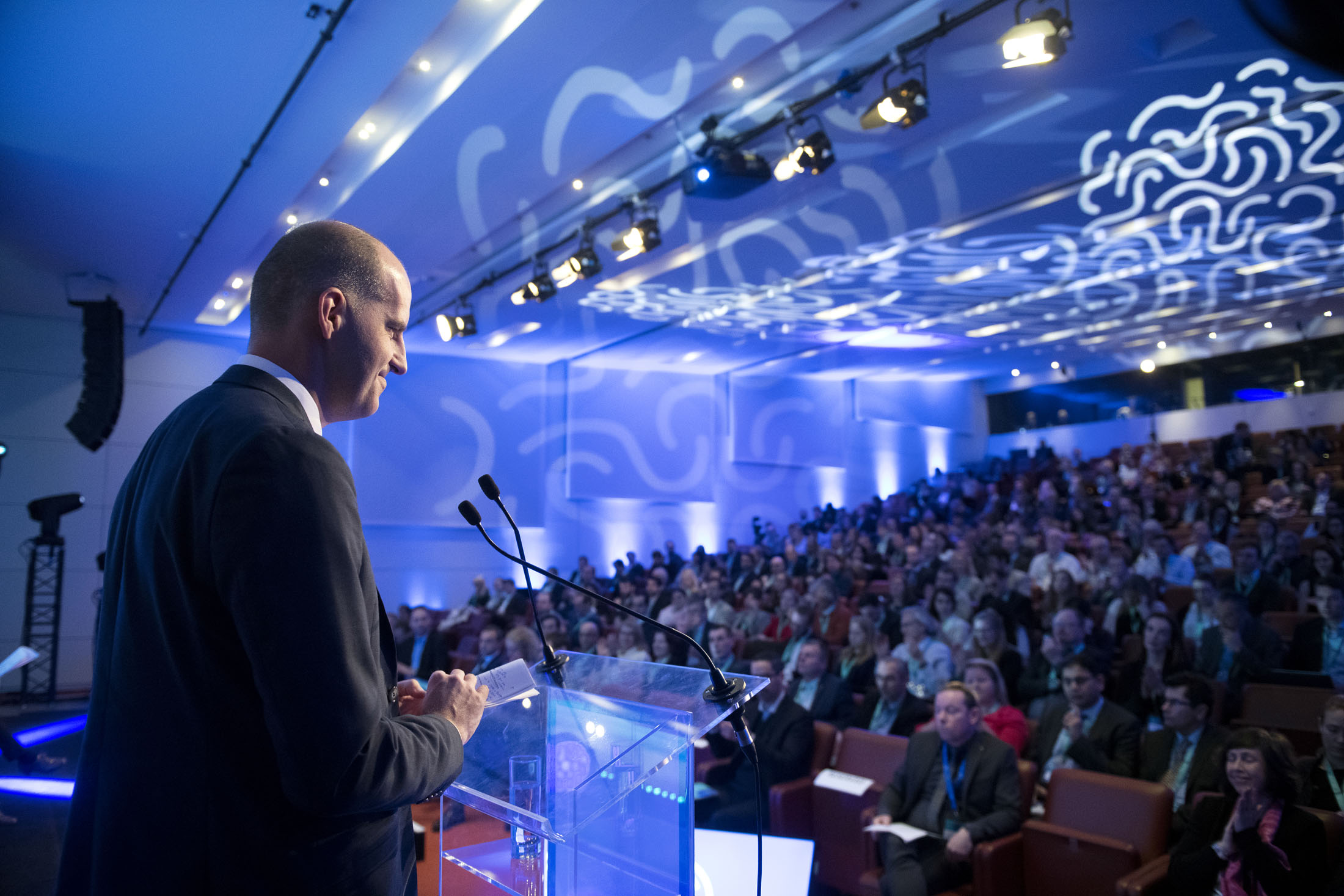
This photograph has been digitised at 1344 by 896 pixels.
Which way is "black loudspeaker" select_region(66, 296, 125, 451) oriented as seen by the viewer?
to the viewer's right

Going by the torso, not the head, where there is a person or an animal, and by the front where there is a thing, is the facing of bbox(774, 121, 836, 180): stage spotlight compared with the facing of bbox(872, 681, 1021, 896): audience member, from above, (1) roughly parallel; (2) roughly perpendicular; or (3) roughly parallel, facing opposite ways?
roughly parallel

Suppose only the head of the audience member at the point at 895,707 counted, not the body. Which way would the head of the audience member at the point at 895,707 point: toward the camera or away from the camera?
toward the camera

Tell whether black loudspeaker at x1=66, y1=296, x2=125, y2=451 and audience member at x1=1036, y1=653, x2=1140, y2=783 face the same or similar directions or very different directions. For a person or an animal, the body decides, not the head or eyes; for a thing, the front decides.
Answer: very different directions

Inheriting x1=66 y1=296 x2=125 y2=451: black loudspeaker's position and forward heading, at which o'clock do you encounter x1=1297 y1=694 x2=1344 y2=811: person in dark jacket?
The person in dark jacket is roughly at 2 o'clock from the black loudspeaker.

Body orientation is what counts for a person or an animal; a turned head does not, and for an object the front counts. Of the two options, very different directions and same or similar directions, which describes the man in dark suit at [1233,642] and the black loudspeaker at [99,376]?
very different directions

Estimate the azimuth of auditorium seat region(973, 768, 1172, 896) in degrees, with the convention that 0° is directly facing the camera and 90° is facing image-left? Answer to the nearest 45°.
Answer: approximately 45°

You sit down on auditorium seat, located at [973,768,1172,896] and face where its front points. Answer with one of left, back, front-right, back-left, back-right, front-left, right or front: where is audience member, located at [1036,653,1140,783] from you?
back-right

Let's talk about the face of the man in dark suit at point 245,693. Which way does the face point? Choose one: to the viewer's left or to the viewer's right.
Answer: to the viewer's right

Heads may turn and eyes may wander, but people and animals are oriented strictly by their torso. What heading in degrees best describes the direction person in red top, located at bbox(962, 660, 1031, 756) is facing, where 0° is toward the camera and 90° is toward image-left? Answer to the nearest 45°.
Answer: approximately 45°

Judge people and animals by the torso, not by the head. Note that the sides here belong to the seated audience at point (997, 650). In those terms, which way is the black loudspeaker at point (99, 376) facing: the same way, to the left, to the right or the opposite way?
the opposite way

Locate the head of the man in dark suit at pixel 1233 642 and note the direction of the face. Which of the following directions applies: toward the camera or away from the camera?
toward the camera
